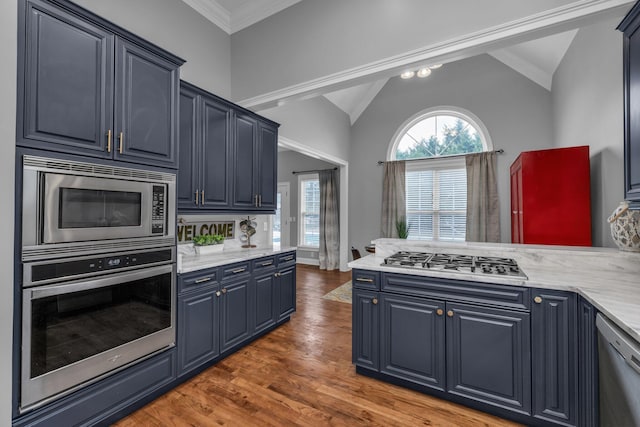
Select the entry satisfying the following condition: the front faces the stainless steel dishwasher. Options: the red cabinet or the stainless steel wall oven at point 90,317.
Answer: the stainless steel wall oven

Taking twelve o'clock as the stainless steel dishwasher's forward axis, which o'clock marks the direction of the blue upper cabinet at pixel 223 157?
The blue upper cabinet is roughly at 1 o'clock from the stainless steel dishwasher.

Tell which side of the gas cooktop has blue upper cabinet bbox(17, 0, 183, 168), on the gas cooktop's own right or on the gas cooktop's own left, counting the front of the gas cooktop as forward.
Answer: on the gas cooktop's own right

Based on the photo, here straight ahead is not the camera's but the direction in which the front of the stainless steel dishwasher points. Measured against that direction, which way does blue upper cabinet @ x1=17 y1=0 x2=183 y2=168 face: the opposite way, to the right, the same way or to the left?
the opposite way
